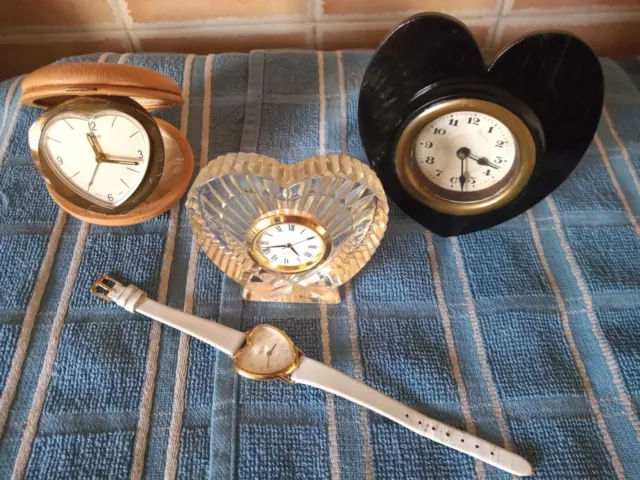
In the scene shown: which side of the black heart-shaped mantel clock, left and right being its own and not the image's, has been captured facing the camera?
front

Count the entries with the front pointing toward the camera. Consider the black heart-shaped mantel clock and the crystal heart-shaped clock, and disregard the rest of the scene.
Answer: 2

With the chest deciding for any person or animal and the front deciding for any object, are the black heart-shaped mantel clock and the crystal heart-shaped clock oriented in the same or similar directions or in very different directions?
same or similar directions

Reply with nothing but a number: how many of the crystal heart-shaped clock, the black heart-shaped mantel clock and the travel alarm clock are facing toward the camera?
3

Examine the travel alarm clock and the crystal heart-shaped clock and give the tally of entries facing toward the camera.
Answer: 2

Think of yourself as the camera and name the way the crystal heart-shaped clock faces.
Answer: facing the viewer

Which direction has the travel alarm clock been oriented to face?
toward the camera

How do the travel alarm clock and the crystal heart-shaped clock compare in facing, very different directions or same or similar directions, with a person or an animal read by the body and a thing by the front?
same or similar directions
